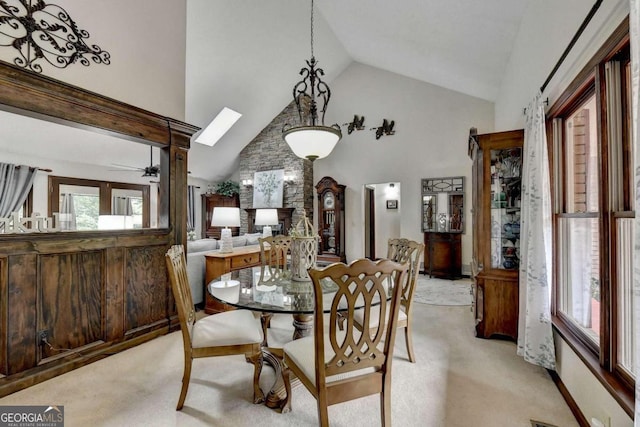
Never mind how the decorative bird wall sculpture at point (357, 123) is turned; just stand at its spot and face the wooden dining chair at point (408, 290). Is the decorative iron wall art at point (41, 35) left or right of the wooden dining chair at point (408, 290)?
right

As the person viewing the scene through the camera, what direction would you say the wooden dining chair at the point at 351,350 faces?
facing away from the viewer and to the left of the viewer

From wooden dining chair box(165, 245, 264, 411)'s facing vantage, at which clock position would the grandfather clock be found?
The grandfather clock is roughly at 10 o'clock from the wooden dining chair.

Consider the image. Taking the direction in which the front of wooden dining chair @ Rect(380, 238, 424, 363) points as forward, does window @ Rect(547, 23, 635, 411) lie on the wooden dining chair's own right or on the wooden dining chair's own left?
on the wooden dining chair's own left

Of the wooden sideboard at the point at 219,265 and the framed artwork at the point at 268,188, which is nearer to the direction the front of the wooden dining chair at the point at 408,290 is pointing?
the wooden sideboard

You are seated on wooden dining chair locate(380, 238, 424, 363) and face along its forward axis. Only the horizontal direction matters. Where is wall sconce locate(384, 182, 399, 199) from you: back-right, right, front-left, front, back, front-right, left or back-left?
back-right

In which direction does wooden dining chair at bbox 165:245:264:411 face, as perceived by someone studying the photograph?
facing to the right of the viewer

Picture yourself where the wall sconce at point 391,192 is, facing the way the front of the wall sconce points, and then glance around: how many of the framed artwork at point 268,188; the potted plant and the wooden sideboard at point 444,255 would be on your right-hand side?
2

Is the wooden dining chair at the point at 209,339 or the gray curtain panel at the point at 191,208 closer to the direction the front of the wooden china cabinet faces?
the gray curtain panel
